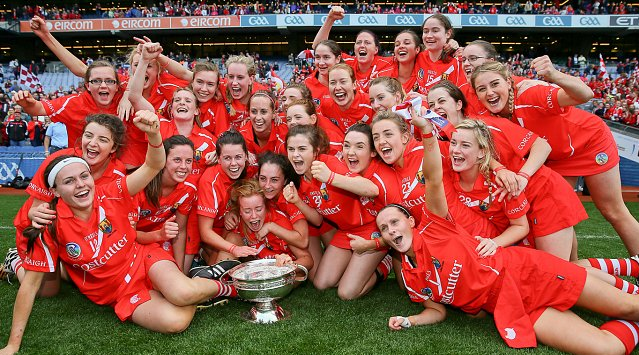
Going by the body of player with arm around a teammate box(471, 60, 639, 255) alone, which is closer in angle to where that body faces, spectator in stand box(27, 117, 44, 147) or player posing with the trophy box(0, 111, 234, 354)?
the player posing with the trophy

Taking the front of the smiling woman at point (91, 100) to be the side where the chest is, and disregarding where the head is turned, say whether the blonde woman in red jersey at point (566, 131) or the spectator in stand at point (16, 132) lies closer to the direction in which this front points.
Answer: the blonde woman in red jersey

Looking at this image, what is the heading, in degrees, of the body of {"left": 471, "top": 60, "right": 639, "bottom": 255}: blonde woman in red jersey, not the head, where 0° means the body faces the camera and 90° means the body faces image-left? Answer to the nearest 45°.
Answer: approximately 45°

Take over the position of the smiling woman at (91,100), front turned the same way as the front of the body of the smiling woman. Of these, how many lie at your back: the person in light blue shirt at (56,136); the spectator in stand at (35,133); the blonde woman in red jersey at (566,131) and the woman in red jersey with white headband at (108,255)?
2

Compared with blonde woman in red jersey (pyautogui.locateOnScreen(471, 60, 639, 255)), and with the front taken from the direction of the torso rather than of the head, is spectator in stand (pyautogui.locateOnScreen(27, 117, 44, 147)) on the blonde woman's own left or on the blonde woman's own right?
on the blonde woman's own right

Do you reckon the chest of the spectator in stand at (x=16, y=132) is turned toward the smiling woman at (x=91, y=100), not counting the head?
yes

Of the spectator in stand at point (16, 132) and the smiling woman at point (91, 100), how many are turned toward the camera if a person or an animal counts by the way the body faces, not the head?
2
